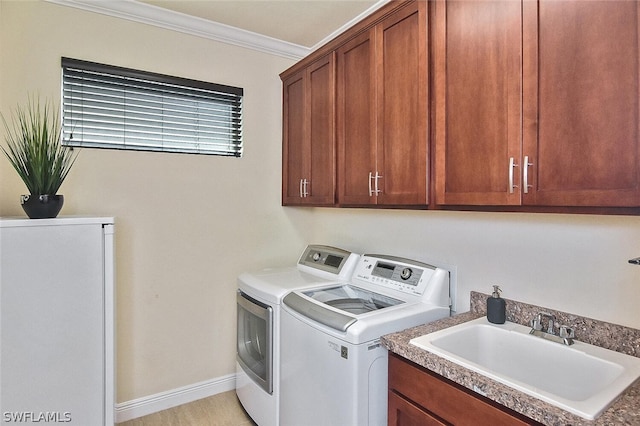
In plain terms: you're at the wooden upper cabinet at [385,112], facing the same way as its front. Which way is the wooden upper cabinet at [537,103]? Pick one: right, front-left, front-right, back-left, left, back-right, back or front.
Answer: left

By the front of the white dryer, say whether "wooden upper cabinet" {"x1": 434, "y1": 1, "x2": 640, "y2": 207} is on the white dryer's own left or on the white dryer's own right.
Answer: on the white dryer's own left

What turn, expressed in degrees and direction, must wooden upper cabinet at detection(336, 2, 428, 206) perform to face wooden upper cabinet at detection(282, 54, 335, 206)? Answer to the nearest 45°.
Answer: approximately 90° to its right

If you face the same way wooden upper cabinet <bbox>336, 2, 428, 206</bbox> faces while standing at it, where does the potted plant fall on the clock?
The potted plant is roughly at 1 o'clock from the wooden upper cabinet.

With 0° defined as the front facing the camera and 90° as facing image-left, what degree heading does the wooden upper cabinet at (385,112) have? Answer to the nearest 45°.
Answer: approximately 45°

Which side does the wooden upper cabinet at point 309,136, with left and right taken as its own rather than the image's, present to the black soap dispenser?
left
